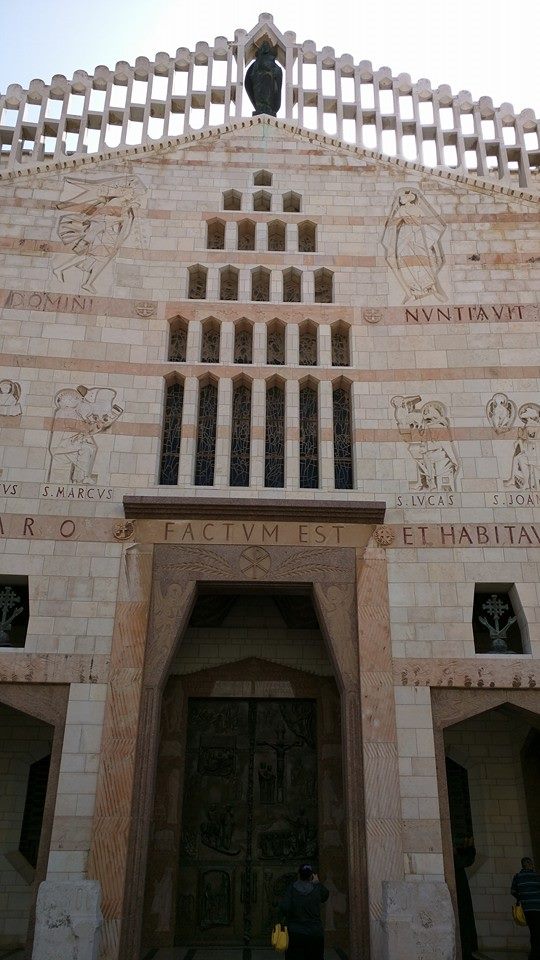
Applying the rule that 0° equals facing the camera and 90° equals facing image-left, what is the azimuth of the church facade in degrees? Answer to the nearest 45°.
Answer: approximately 0°

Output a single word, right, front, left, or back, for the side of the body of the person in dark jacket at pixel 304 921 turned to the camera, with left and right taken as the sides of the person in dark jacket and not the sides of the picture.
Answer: back

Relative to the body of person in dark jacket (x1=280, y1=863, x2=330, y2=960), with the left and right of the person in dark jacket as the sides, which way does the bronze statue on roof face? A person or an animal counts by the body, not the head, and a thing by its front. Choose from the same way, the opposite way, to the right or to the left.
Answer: the opposite way

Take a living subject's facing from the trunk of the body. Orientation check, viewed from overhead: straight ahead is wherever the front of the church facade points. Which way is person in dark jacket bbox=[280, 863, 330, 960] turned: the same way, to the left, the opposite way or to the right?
the opposite way
